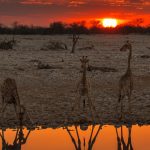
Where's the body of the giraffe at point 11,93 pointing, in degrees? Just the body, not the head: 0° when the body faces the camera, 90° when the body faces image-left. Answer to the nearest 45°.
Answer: approximately 315°
